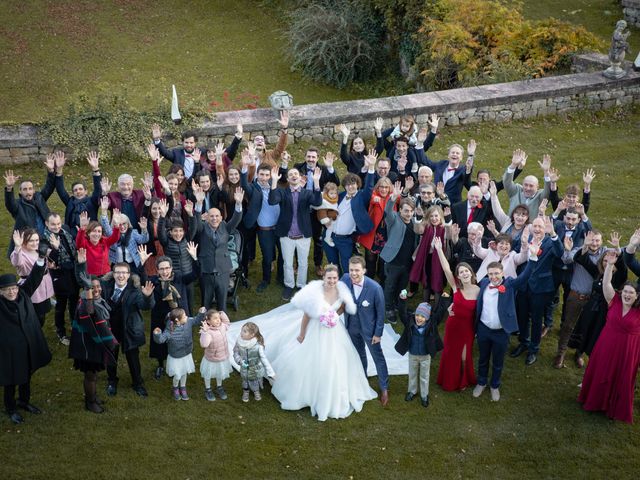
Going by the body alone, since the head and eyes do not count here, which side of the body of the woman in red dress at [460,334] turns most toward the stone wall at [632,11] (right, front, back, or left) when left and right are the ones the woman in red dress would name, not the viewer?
back

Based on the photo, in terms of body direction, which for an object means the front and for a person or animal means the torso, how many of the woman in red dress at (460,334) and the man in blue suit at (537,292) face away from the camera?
0

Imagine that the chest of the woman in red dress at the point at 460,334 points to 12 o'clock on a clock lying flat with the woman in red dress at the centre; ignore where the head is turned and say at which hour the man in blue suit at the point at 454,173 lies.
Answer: The man in blue suit is roughly at 6 o'clock from the woman in red dress.

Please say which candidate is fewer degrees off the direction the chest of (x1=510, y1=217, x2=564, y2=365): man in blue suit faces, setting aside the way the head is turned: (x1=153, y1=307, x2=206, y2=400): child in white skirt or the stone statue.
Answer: the child in white skirt

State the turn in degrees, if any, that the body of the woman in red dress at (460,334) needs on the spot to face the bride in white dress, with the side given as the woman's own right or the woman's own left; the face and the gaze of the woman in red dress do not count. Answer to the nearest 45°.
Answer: approximately 90° to the woman's own right

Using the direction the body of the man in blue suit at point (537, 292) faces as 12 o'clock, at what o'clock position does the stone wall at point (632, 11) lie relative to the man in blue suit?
The stone wall is roughly at 5 o'clock from the man in blue suit.

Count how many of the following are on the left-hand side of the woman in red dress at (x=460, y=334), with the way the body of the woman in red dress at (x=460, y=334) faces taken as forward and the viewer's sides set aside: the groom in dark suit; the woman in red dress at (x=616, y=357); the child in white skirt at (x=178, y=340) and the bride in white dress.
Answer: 1

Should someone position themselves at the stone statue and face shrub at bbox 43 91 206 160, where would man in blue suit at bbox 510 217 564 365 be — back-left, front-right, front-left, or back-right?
front-left

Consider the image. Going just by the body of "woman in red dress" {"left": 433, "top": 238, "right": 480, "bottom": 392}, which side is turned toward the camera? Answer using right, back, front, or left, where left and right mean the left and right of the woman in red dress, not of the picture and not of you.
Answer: front

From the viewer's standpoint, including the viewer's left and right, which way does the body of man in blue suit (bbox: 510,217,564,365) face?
facing the viewer and to the left of the viewer

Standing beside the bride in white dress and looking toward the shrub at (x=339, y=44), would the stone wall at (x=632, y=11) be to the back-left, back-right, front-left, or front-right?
front-right

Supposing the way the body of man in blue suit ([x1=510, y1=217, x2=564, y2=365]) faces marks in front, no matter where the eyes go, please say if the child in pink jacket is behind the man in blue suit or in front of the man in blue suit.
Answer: in front

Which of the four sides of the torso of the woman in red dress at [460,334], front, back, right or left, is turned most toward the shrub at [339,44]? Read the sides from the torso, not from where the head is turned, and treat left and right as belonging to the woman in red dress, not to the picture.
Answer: back

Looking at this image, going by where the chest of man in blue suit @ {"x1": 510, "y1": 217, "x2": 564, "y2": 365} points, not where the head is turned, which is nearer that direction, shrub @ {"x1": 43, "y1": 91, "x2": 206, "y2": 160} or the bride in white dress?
the bride in white dress

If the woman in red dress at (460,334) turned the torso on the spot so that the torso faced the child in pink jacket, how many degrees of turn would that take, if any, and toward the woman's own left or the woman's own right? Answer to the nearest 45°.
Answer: approximately 90° to the woman's own right
